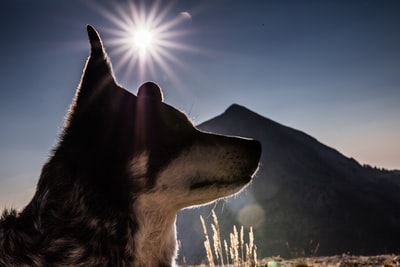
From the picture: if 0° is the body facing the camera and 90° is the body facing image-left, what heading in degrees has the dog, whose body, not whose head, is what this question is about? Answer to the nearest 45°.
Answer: approximately 270°
